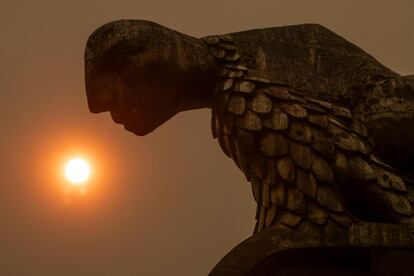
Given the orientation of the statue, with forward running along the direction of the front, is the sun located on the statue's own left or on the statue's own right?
on the statue's own right

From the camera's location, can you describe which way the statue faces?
facing to the left of the viewer
